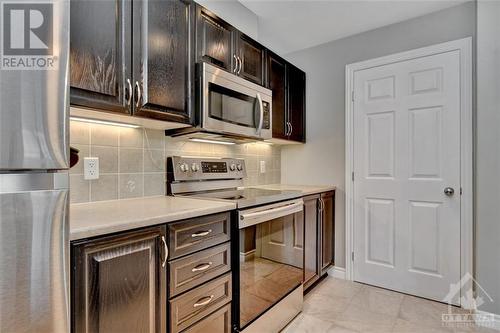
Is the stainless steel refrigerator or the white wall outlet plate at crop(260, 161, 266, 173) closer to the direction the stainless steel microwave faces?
the stainless steel refrigerator

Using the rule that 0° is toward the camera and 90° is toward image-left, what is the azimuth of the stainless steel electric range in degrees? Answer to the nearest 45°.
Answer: approximately 315°

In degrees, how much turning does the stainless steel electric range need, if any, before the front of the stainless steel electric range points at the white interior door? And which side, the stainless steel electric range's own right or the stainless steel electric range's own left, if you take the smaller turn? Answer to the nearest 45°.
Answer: approximately 45° to the stainless steel electric range's own left

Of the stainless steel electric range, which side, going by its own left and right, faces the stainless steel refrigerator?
right

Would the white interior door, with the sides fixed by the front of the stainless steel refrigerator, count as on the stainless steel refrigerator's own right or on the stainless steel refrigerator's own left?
on the stainless steel refrigerator's own left

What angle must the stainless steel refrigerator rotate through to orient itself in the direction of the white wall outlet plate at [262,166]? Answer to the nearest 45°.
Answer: approximately 135° to its left

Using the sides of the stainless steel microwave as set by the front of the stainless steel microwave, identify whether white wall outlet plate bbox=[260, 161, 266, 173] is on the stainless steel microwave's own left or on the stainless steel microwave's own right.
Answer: on the stainless steel microwave's own left

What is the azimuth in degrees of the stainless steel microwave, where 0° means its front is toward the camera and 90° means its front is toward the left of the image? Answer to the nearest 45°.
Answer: approximately 315°

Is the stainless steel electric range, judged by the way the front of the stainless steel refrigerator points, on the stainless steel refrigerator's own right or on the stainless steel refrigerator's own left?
on the stainless steel refrigerator's own left
